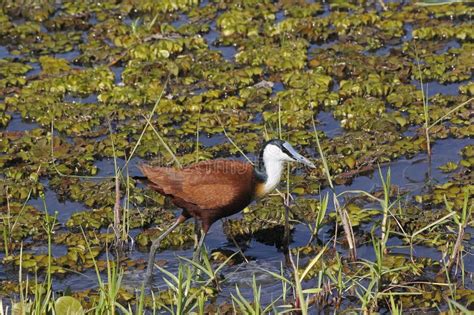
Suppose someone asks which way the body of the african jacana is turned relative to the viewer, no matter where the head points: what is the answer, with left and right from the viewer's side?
facing to the right of the viewer

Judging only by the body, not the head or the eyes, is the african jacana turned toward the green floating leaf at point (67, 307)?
no
